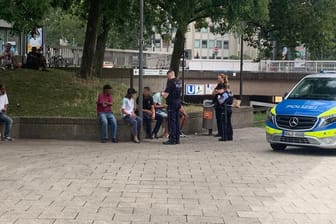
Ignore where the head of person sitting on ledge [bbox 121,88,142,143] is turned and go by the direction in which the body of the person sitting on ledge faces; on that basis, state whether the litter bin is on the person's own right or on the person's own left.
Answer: on the person's own left

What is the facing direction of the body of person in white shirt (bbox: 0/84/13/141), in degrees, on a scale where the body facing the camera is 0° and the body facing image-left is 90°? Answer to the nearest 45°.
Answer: approximately 315°

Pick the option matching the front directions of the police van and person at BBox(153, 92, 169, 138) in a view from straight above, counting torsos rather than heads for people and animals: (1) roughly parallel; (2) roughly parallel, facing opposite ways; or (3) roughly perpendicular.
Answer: roughly perpendicular

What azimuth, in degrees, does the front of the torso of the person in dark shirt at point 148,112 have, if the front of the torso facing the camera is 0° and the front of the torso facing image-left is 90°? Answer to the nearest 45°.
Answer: approximately 315°

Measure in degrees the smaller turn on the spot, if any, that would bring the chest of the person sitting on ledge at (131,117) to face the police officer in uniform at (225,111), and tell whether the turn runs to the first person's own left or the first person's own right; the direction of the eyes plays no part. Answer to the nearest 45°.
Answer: approximately 45° to the first person's own left

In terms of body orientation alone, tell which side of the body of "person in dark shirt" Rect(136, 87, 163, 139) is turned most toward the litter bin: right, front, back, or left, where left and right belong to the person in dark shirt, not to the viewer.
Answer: left

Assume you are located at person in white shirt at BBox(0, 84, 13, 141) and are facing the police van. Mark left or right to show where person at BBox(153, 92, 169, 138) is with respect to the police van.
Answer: left

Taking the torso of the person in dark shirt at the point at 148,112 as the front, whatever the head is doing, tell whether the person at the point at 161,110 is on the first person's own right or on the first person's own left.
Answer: on the first person's own left

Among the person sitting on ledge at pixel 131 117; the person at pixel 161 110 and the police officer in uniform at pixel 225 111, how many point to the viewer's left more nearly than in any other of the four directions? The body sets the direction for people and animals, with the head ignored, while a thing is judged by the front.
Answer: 1
